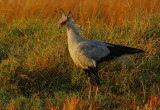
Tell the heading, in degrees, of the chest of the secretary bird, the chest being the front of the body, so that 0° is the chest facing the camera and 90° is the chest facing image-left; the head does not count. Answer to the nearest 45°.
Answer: approximately 90°
